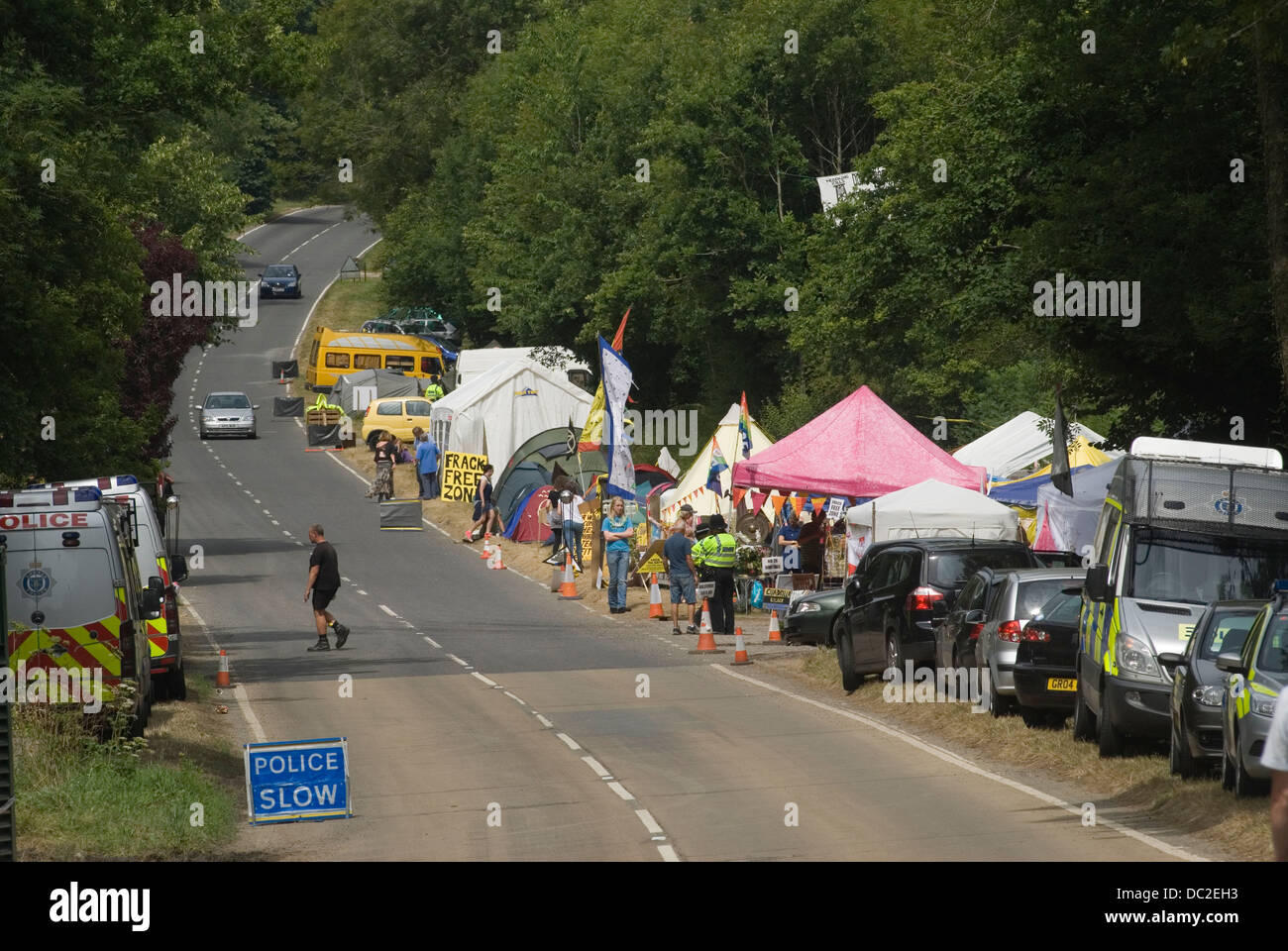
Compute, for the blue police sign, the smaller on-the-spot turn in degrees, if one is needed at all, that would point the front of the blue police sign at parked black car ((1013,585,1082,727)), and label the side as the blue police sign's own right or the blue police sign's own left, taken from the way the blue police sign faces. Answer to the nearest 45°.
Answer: approximately 90° to the blue police sign's own left

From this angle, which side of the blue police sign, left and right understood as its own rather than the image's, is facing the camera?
front

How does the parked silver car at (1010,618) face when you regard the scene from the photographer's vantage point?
facing away from the viewer

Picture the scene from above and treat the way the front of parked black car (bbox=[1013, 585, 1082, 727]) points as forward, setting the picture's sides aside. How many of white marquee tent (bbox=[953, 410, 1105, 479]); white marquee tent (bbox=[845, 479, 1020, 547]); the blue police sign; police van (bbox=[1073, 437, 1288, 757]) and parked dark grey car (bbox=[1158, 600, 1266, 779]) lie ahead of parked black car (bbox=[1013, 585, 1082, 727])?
2

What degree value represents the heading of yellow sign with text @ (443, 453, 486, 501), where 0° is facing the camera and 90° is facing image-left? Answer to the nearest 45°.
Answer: approximately 0°

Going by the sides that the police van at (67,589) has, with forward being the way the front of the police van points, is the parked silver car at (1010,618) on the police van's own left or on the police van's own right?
on the police van's own right

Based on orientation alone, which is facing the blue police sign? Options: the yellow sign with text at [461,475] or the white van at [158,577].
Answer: the yellow sign with text

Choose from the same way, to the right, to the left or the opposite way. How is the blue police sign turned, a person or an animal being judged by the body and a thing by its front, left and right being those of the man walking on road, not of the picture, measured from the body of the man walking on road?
to the left

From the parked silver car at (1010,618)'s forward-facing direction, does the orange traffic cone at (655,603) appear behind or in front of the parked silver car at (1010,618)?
in front

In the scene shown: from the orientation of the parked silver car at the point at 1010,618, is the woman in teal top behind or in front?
in front

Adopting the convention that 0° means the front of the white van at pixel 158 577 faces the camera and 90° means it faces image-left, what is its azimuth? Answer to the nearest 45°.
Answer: approximately 180°

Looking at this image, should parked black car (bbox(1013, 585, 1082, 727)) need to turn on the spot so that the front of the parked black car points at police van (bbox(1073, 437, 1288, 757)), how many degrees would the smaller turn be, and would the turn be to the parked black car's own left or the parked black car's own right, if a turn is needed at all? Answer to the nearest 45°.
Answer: approximately 135° to the parked black car's own right

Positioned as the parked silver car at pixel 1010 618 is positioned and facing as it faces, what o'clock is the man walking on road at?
The man walking on road is roughly at 10 o'clock from the parked silver car.
